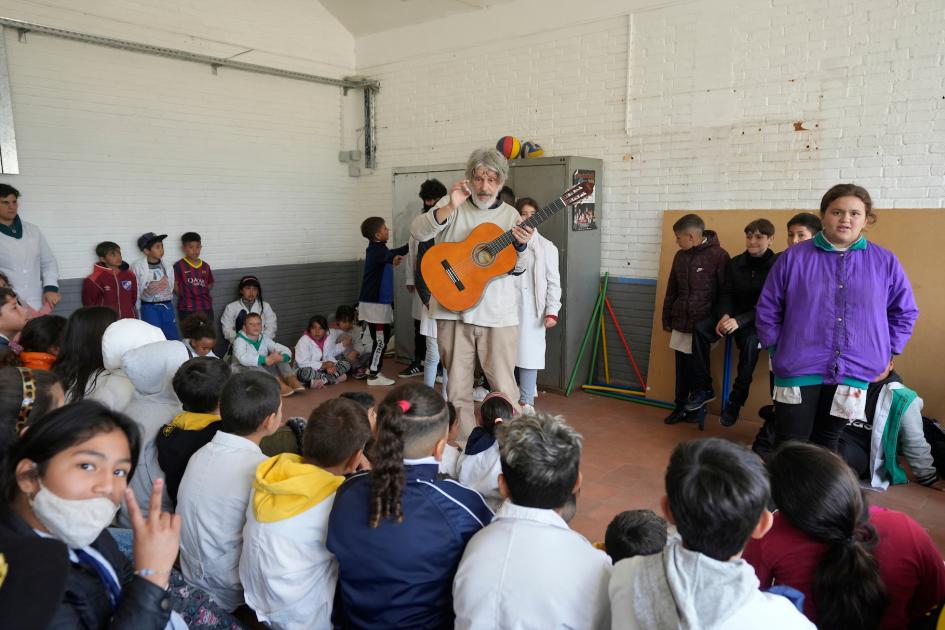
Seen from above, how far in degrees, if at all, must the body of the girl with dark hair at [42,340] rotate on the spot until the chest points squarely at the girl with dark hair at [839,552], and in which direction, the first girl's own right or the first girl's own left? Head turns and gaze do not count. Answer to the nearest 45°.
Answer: approximately 90° to the first girl's own right

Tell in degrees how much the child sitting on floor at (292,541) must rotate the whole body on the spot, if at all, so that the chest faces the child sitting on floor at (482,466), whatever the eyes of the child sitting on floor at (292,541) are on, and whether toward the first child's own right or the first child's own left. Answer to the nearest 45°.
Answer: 0° — they already face them

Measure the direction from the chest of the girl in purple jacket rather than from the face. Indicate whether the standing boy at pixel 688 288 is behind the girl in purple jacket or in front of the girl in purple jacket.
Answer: behind

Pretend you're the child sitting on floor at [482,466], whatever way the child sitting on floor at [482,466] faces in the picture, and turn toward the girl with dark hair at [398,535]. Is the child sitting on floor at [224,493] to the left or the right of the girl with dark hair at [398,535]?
right

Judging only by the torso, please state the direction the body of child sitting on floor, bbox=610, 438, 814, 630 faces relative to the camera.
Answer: away from the camera

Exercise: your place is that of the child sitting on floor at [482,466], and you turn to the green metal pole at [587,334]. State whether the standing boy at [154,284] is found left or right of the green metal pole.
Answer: left

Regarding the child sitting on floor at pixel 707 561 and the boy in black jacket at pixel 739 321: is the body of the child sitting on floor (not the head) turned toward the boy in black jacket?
yes

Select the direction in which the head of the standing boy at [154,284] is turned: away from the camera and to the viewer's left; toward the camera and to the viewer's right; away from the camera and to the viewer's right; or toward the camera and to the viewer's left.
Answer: toward the camera and to the viewer's right

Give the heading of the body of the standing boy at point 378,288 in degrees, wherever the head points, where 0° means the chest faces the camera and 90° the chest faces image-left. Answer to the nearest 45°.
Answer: approximately 270°

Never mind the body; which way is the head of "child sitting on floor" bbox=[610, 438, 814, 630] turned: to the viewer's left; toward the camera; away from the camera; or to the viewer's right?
away from the camera

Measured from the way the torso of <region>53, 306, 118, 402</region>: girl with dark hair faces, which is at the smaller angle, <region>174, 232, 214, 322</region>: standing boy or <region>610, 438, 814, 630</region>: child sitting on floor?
the standing boy

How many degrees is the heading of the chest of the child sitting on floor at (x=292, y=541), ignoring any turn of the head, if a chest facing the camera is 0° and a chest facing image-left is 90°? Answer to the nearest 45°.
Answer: approximately 225°

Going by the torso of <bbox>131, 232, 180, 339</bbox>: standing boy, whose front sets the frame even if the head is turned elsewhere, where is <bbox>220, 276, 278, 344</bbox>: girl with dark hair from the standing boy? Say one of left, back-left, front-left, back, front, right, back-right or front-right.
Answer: front-left

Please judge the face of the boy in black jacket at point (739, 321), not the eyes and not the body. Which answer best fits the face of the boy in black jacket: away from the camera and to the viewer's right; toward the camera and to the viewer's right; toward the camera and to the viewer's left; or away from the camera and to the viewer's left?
toward the camera and to the viewer's left

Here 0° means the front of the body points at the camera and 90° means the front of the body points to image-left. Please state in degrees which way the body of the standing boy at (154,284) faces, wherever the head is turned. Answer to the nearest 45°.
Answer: approximately 315°

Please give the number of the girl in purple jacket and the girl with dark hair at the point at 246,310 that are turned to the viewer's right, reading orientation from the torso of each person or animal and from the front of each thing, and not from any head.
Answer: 0

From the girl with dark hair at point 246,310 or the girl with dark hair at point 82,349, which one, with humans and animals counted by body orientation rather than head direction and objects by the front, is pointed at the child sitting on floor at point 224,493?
the girl with dark hair at point 246,310

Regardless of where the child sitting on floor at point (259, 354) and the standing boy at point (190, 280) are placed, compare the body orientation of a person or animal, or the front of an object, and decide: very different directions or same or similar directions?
same or similar directions

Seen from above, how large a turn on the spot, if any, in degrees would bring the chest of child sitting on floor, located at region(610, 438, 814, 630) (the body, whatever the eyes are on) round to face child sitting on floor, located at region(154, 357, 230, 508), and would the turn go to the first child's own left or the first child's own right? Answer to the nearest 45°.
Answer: approximately 90° to the first child's own left

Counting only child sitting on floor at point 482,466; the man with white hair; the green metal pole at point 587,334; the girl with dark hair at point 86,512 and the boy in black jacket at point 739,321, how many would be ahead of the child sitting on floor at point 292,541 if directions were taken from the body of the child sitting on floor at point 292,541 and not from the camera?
4

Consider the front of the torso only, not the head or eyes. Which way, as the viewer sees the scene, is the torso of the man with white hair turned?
toward the camera
